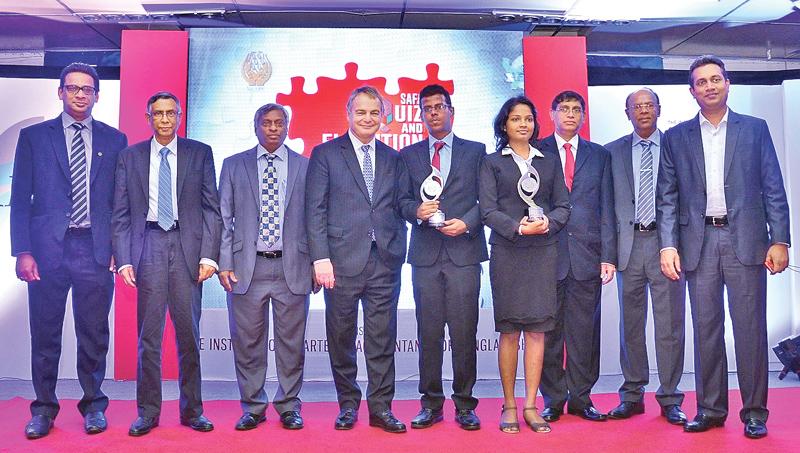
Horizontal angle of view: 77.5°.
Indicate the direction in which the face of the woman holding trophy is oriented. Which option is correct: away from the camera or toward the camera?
toward the camera

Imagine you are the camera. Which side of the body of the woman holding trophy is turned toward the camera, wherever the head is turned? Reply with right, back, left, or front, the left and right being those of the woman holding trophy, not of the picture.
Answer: front
